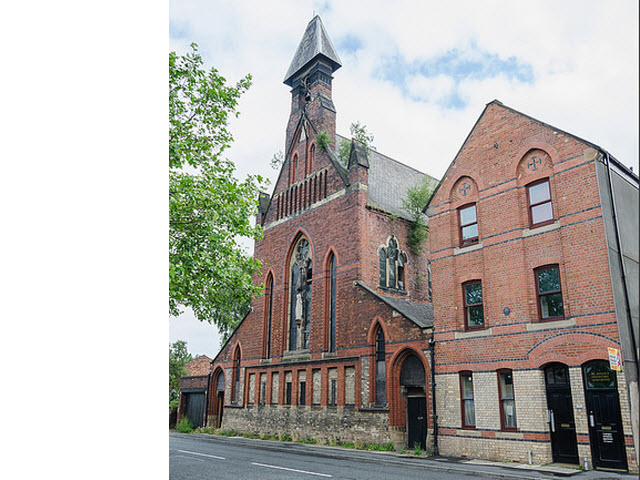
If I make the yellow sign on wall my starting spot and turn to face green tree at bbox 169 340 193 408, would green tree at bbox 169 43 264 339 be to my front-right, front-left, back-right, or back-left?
front-left

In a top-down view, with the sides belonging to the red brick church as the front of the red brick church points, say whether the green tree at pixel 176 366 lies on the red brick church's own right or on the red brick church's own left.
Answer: on the red brick church's own right

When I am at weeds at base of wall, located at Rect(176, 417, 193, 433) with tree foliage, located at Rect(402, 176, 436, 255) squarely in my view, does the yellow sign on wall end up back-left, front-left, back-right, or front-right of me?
front-right

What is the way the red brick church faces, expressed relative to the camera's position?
facing the viewer and to the left of the viewer

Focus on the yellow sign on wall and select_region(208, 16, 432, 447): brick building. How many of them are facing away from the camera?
0

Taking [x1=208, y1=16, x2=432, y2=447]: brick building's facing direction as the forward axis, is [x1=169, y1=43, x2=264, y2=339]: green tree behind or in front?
in front

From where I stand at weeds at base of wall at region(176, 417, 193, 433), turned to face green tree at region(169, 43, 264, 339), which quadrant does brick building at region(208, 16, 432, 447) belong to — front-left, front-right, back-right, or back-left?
front-left

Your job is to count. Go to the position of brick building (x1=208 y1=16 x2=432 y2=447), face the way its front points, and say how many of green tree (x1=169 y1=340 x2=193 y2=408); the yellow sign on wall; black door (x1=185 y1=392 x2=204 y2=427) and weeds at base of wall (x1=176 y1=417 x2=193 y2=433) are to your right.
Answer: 3

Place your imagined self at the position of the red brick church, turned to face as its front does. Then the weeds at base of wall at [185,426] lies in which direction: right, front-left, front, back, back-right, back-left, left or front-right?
right

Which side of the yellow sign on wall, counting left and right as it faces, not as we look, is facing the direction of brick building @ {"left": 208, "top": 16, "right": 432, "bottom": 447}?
right

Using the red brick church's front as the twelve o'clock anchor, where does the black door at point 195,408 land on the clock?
The black door is roughly at 3 o'clock from the red brick church.

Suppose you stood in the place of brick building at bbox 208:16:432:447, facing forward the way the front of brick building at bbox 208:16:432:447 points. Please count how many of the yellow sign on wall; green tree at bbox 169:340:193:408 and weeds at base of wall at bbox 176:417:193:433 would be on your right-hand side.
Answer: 2

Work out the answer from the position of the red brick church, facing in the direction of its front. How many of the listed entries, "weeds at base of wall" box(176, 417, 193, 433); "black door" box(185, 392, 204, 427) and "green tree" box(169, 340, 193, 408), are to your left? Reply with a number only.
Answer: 0

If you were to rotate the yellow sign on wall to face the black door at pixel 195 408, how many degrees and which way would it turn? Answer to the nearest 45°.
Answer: approximately 90° to its right

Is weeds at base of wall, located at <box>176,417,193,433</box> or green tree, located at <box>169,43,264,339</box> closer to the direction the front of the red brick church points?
the green tree

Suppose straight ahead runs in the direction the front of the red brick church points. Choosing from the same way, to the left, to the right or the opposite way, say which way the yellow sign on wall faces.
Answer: the same way
